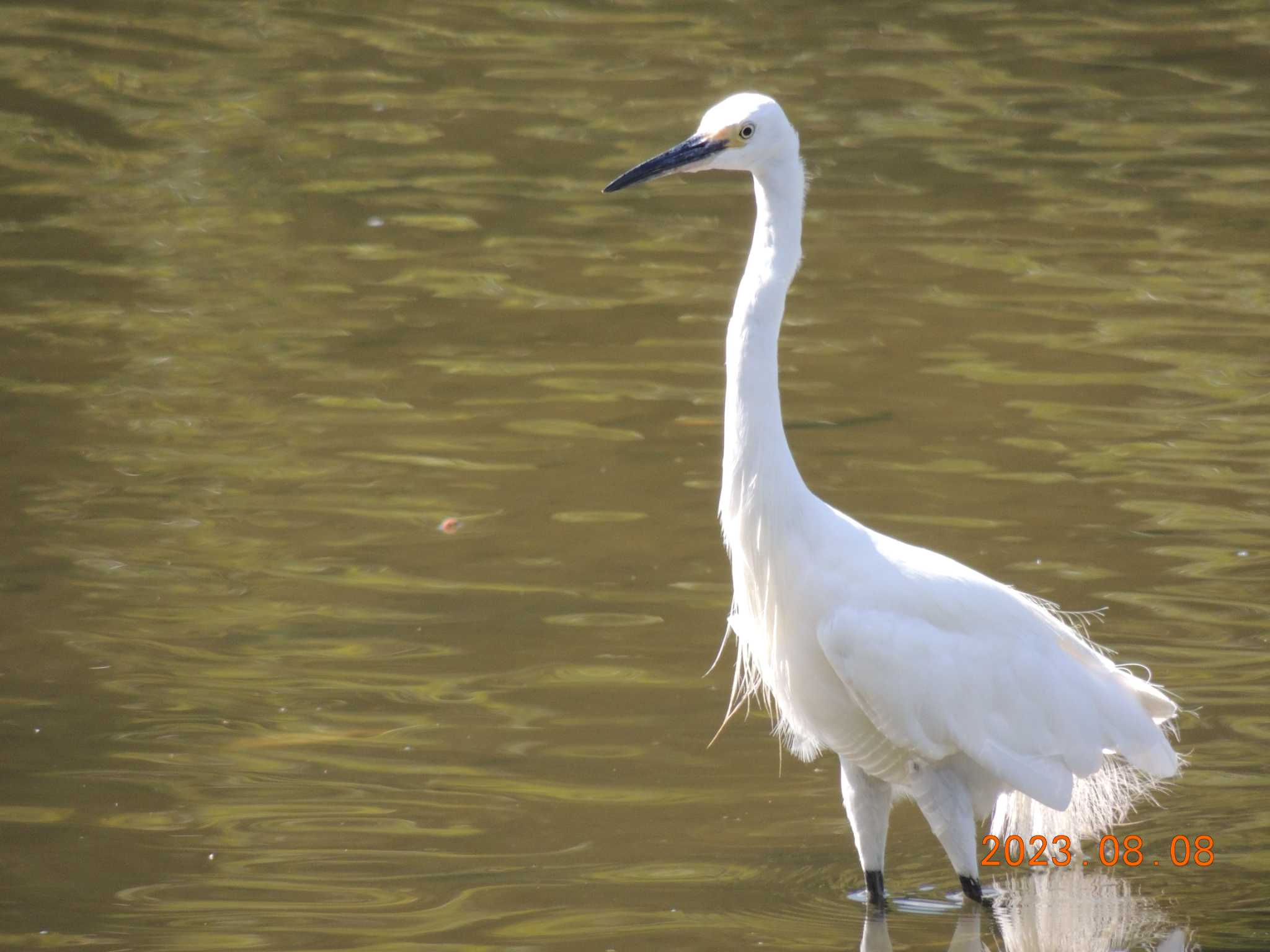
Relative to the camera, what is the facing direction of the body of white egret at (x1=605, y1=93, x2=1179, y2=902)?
to the viewer's left
